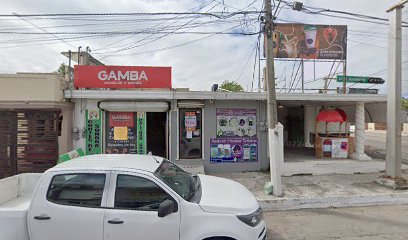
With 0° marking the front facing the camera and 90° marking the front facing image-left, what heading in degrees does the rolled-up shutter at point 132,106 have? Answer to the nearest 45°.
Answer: approximately 0°

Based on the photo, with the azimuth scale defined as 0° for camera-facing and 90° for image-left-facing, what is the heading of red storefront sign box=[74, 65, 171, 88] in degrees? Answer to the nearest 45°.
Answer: approximately 0°

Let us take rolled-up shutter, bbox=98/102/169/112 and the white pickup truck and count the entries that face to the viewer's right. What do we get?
1

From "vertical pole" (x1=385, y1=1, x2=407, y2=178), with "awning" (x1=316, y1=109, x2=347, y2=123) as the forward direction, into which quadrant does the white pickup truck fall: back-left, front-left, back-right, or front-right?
back-left

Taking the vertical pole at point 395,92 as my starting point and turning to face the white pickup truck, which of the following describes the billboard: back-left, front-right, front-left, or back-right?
back-right

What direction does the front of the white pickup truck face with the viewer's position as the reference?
facing to the right of the viewer

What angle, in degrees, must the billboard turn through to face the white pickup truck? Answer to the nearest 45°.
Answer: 0° — it already faces it

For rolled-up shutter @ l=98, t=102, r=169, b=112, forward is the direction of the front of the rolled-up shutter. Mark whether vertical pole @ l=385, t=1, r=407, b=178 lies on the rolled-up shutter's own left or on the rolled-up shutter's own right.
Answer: on the rolled-up shutter's own left

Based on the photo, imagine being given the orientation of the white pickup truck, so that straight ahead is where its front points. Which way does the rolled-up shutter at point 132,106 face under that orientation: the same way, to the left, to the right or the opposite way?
to the right

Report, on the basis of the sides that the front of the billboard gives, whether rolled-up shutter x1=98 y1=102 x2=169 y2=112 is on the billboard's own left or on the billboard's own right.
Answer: on the billboard's own right

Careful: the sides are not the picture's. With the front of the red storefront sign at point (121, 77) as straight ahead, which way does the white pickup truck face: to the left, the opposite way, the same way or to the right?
to the left

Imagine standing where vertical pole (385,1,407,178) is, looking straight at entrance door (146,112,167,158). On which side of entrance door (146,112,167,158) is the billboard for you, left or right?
right
